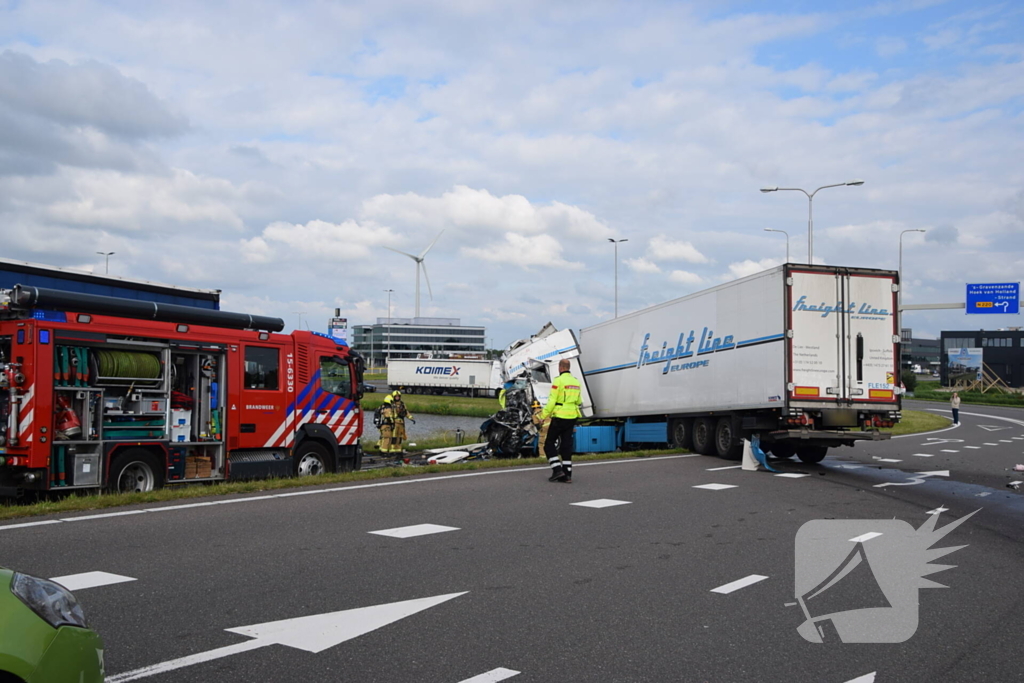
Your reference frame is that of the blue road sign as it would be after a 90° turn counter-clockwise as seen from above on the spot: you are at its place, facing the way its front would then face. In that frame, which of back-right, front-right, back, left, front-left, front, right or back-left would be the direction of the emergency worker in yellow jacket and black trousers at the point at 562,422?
right

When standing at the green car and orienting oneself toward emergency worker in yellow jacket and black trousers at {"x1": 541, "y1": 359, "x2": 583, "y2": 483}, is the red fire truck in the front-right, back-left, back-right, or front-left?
front-left

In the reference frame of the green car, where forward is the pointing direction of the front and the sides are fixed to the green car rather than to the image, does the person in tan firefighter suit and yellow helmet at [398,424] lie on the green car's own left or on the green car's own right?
on the green car's own left

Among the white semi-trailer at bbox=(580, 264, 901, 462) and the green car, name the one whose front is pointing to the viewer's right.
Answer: the green car

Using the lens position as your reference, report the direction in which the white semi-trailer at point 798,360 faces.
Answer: facing away from the viewer and to the left of the viewer

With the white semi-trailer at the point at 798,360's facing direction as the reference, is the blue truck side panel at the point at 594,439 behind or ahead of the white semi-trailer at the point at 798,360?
ahead

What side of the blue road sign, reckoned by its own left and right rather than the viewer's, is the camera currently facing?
front

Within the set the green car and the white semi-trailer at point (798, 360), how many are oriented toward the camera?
0

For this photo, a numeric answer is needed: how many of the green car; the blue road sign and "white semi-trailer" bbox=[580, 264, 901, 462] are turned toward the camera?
1

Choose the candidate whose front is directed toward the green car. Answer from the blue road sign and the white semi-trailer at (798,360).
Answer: the blue road sign

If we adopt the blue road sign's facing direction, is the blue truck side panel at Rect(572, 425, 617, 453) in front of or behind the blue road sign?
in front

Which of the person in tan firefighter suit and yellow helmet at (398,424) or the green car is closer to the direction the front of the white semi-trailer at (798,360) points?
the person in tan firefighter suit and yellow helmet

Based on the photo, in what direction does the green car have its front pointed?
to the viewer's right

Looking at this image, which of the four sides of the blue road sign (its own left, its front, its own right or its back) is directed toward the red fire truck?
front

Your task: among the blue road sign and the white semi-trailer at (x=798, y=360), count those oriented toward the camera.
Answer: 1
